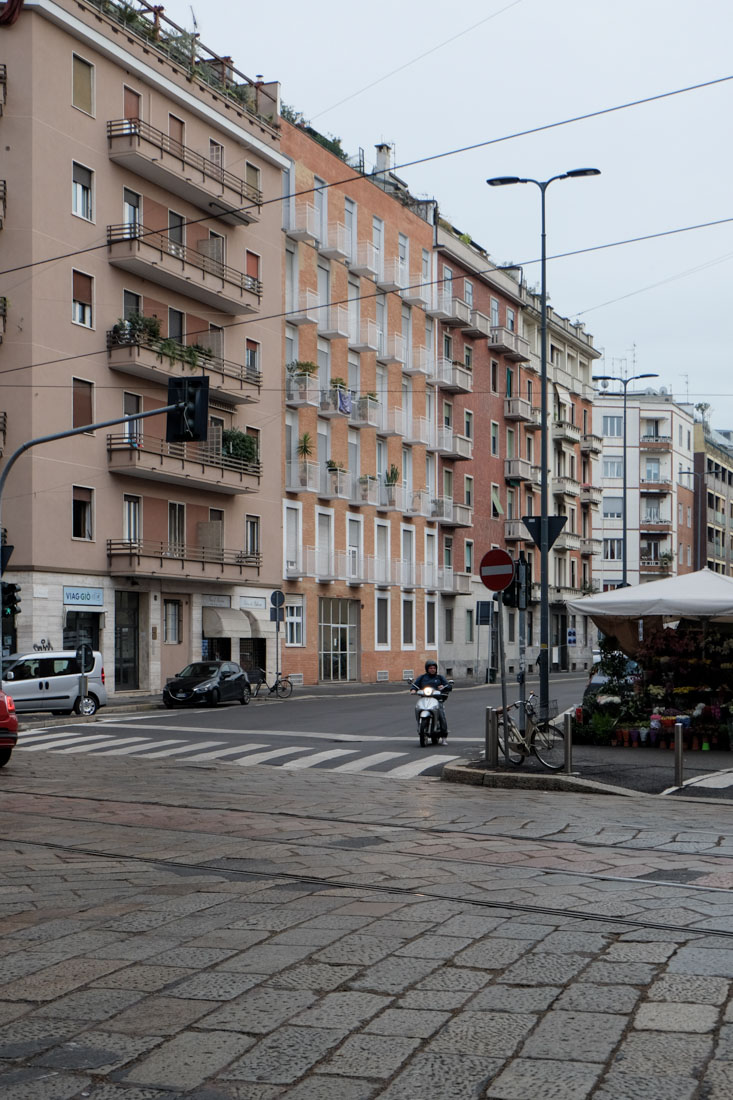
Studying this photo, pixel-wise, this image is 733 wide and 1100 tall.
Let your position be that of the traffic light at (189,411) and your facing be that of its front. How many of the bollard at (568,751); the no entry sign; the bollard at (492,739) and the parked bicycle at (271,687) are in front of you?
1

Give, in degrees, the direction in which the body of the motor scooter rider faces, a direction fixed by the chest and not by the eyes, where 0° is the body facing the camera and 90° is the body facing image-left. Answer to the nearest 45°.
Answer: approximately 0°

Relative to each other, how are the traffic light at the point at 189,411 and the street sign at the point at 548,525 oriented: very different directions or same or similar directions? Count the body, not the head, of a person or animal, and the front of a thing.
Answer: same or similar directions

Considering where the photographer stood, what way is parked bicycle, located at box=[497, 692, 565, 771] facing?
facing the viewer and to the right of the viewer

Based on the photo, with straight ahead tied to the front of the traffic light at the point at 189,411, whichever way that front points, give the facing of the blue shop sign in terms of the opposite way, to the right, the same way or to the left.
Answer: the opposite way

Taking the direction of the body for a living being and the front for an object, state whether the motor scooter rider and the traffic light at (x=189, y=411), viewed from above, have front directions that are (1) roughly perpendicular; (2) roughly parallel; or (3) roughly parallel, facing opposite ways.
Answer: roughly parallel, facing opposite ways

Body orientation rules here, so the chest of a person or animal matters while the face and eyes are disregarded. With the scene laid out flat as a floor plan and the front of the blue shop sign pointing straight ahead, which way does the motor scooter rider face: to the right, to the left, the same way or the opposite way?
the same way

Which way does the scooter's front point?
toward the camera

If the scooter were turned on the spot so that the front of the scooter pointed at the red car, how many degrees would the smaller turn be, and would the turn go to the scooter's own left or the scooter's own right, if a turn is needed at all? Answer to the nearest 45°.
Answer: approximately 45° to the scooter's own right

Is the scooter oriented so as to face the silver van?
no

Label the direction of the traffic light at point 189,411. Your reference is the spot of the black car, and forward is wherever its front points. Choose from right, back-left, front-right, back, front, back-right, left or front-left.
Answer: front-left

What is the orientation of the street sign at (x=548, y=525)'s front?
away from the camera

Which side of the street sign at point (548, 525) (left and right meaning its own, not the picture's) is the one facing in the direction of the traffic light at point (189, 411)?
left

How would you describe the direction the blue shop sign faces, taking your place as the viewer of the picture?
facing the viewer

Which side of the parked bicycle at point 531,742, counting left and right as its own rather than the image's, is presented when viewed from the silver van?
back

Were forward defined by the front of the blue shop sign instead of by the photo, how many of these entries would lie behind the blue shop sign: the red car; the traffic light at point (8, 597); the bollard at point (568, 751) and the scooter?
0
